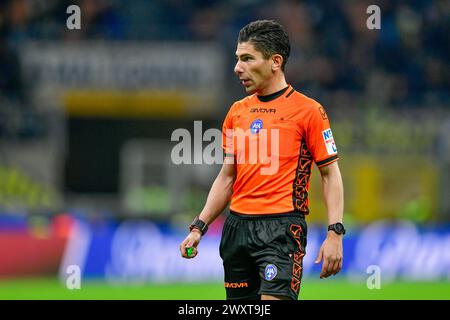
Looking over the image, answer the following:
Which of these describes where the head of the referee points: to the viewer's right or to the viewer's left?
to the viewer's left

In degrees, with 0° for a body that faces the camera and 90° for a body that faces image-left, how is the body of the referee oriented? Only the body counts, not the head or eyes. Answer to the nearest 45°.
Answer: approximately 45°
